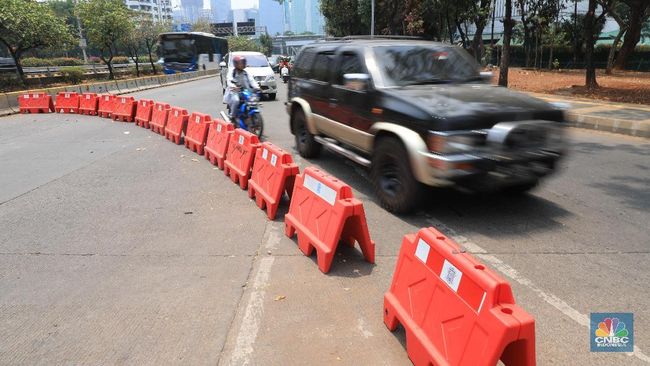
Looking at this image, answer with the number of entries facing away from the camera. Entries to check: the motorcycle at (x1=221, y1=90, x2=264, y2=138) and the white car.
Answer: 0

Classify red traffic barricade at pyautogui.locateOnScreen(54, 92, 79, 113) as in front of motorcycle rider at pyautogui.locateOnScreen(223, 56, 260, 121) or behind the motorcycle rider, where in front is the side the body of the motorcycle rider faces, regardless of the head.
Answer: behind

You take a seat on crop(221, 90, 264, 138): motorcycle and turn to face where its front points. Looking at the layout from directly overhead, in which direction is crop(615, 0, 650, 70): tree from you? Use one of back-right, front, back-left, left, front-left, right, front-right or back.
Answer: left

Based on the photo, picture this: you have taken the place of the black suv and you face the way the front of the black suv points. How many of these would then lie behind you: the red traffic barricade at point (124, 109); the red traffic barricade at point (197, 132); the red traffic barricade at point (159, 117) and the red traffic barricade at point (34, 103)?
4

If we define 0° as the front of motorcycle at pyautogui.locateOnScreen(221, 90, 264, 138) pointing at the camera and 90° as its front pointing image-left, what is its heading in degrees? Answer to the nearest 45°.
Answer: approximately 315°

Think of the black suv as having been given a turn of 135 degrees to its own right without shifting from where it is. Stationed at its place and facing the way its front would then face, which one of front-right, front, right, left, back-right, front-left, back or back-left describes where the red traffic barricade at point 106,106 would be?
front-right

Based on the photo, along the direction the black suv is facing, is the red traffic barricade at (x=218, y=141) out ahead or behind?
behind

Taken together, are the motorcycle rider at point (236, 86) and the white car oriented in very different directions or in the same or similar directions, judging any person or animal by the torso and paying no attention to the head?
same or similar directions

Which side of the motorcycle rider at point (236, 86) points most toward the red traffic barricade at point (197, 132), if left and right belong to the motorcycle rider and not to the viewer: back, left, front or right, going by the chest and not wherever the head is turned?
right

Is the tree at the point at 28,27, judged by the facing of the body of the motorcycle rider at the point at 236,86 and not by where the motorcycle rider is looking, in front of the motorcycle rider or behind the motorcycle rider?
behind

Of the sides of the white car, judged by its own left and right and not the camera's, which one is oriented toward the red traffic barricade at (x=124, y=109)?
right

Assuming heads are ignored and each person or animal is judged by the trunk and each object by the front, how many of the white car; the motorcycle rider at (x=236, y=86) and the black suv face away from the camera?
0

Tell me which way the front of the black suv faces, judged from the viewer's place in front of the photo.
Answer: facing the viewer and to the right of the viewer

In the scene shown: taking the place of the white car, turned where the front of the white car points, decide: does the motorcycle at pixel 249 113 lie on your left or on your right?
on your right
